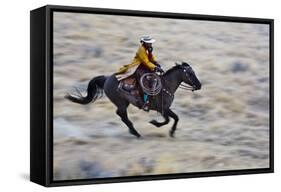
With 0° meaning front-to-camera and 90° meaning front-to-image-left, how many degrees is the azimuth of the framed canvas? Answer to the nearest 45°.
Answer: approximately 315°
